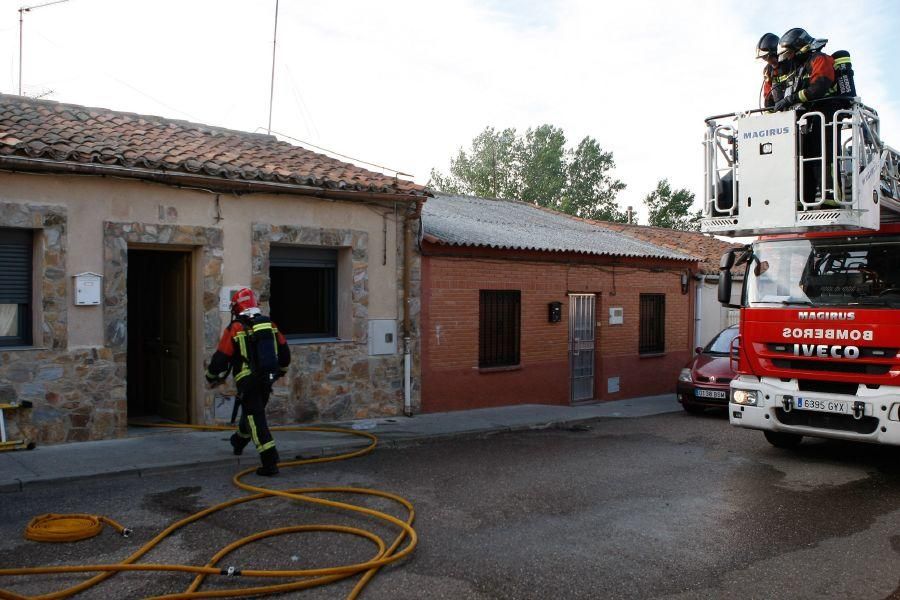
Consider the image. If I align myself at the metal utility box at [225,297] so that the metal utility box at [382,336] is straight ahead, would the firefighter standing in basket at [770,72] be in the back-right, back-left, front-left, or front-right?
front-right

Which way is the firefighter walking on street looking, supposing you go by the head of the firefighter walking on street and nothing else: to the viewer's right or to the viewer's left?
to the viewer's left

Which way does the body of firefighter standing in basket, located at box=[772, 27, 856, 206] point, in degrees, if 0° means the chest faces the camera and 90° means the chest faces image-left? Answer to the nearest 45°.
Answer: approximately 90°

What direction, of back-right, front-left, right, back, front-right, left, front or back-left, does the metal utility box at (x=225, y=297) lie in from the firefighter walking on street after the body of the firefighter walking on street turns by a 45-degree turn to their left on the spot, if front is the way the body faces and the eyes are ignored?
right

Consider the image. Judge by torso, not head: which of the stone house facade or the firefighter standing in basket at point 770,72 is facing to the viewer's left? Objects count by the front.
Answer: the firefighter standing in basket

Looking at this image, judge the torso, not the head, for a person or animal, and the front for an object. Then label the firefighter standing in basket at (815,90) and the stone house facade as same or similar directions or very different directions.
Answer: very different directions

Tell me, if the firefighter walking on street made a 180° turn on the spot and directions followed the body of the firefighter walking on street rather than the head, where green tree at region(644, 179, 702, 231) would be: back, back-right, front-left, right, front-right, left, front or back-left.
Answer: left

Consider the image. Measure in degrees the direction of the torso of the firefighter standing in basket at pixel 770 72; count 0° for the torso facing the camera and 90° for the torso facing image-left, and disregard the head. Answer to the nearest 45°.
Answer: approximately 90°

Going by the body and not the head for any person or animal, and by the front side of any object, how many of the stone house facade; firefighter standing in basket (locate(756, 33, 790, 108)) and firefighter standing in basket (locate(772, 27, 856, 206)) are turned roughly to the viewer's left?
2

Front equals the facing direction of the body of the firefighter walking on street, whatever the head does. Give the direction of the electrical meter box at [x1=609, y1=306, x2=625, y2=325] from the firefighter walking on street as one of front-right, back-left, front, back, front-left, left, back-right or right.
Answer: right

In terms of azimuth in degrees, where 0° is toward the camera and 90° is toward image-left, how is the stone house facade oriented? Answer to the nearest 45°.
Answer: approximately 315°

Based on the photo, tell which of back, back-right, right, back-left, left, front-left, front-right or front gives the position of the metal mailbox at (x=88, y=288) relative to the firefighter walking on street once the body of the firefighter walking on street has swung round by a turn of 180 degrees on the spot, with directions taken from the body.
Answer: back

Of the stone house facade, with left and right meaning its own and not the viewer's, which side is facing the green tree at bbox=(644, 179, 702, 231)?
left

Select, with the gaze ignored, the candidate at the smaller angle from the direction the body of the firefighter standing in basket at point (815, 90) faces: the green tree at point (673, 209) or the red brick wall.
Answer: the red brick wall

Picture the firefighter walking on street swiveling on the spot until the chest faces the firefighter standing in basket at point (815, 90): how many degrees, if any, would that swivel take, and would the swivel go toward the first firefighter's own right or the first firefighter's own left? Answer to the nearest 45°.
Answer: approximately 135° to the first firefighter's own right

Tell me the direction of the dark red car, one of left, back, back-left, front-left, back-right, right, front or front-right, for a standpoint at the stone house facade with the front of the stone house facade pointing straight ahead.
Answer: front-left

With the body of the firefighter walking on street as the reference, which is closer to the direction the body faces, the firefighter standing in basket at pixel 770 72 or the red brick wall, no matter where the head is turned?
the red brick wall

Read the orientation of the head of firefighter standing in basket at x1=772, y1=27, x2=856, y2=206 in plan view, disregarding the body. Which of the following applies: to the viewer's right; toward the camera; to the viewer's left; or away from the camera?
to the viewer's left

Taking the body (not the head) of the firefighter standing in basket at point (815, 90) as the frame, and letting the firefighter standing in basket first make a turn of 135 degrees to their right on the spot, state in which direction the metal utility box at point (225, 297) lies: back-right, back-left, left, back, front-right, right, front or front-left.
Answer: back-left

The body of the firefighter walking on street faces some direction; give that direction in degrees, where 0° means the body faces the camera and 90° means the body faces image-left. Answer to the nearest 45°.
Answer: approximately 135°
